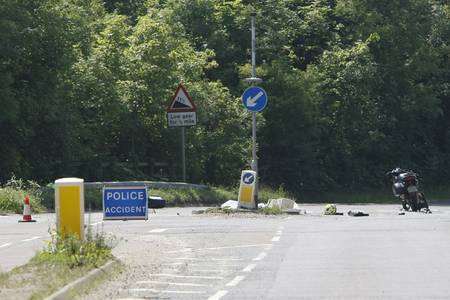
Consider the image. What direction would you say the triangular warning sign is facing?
toward the camera

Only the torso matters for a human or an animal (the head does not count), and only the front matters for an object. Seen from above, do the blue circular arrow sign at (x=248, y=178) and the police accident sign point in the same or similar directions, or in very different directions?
same or similar directions

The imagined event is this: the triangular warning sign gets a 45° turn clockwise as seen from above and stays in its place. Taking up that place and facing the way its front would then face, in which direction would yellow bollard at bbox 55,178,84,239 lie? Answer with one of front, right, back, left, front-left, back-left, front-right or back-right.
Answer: front-left

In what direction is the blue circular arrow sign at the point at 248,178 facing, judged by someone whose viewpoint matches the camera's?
facing the viewer

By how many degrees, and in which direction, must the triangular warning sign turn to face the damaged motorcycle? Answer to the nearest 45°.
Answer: approximately 90° to its left

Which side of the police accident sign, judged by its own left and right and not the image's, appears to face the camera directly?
front

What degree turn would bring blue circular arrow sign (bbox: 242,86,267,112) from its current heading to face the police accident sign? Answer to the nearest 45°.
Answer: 0° — it already faces it

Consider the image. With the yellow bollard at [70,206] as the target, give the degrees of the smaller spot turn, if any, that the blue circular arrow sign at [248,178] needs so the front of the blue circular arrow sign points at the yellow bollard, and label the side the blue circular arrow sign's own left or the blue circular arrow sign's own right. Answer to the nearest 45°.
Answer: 0° — it already faces it

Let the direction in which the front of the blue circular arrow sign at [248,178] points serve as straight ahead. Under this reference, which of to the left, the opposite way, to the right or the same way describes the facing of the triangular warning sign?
the same way

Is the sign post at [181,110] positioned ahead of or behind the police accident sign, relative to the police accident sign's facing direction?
behind

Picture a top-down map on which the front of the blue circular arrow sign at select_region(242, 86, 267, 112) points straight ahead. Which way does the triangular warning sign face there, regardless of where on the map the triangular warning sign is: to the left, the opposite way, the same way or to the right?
the same way

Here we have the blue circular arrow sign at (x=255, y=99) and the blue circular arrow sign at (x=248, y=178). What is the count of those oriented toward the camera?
2

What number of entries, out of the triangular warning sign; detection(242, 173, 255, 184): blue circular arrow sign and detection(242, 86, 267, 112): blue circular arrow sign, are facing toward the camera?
3

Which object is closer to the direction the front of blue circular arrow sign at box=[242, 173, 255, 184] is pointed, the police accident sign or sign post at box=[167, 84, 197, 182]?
the police accident sign

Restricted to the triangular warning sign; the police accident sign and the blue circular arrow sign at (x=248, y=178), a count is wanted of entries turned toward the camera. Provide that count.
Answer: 3
